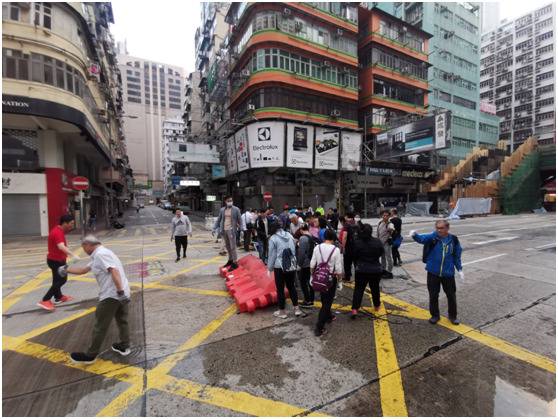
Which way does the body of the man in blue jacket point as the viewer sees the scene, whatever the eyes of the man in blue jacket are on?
toward the camera

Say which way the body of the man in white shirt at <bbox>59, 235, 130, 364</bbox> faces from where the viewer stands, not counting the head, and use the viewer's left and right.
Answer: facing to the left of the viewer

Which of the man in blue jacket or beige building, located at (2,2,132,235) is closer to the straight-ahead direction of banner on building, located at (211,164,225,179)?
the man in blue jacket

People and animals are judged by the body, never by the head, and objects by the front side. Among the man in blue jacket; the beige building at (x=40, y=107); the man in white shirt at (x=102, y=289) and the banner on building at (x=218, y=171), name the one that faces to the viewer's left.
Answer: the man in white shirt

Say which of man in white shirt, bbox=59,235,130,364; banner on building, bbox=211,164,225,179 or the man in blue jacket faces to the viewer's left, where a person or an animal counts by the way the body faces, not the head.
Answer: the man in white shirt

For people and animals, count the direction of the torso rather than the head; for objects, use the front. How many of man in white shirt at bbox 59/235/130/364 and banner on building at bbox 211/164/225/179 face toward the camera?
1

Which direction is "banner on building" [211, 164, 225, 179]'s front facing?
toward the camera

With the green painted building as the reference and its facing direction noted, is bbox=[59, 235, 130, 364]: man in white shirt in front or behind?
in front

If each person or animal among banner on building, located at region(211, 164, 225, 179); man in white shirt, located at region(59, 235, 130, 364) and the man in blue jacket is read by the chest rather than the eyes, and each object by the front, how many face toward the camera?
2

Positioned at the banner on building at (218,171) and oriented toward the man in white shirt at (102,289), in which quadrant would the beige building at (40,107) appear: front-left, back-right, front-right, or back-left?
front-right

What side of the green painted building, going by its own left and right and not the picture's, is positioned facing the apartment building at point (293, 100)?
right

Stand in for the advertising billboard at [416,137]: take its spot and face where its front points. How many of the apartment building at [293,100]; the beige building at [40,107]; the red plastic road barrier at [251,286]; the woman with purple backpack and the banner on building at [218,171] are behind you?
0

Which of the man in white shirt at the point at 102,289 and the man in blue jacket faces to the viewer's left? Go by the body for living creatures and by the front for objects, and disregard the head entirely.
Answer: the man in white shirt

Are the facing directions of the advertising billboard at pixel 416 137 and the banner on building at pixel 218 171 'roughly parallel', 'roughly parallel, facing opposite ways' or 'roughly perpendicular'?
roughly perpendicular
